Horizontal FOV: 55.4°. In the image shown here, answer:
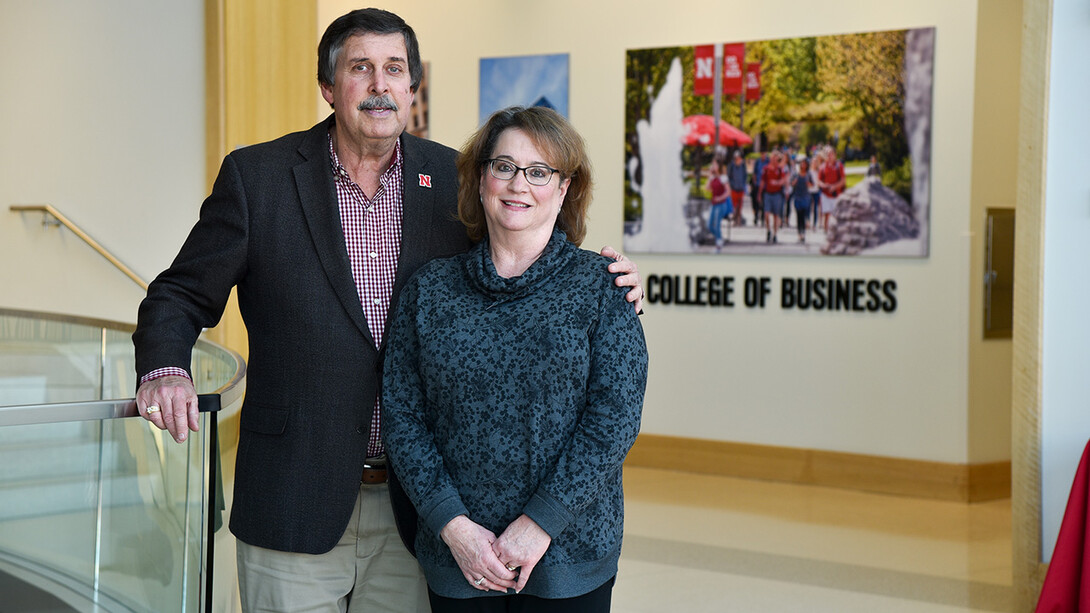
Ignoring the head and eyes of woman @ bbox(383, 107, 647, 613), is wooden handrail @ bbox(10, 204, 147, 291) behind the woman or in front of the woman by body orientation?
behind

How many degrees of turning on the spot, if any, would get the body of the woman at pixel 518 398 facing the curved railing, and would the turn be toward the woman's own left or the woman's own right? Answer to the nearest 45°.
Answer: approximately 135° to the woman's own right

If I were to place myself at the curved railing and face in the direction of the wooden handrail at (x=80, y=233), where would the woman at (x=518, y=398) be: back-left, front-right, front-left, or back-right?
back-right

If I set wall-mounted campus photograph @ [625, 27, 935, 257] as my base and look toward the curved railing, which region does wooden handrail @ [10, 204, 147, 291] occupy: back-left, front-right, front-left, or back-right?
front-right

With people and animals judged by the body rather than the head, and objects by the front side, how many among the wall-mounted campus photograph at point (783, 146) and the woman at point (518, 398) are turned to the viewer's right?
0

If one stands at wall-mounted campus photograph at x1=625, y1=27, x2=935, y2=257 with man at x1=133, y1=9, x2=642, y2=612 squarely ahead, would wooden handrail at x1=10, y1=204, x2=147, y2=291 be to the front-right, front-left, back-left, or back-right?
front-right

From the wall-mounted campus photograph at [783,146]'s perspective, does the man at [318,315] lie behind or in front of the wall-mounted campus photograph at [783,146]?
in front

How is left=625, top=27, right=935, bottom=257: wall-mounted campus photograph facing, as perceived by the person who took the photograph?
facing the viewer and to the left of the viewer

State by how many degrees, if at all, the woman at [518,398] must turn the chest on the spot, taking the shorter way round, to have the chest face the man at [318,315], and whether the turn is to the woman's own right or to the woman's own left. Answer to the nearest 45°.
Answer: approximately 135° to the woman's own right

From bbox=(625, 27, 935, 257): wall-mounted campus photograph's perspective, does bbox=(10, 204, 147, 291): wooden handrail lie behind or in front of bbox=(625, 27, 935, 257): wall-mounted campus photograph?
in front

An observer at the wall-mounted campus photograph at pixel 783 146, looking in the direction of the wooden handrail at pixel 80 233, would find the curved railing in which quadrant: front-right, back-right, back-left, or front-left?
front-left

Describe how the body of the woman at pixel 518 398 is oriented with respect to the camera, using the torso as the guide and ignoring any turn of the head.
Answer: toward the camera
